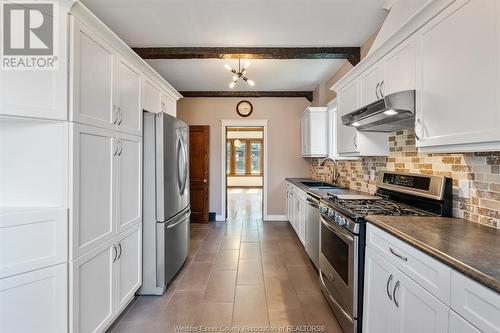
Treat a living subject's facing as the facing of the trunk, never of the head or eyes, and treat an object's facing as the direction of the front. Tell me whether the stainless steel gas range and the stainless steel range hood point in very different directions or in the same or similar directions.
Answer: same or similar directions

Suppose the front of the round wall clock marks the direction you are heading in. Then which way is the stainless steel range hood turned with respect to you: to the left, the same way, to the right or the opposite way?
to the right

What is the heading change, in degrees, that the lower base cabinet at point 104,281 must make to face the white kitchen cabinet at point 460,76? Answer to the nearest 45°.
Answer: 0° — it already faces it

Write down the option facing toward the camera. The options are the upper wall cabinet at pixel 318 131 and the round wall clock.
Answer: the round wall clock

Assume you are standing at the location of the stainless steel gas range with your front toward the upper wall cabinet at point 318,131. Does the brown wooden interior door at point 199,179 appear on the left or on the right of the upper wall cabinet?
left

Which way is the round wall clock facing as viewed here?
toward the camera

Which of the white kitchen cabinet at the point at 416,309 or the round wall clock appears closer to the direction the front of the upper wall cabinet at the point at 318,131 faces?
the round wall clock

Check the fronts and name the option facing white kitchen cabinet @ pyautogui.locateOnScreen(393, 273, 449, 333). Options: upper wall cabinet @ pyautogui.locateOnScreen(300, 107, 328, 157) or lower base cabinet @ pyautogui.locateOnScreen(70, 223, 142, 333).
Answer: the lower base cabinet

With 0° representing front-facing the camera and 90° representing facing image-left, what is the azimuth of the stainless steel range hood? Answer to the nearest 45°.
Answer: approximately 45°

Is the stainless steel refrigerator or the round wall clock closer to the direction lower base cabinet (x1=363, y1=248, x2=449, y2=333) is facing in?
the stainless steel refrigerator

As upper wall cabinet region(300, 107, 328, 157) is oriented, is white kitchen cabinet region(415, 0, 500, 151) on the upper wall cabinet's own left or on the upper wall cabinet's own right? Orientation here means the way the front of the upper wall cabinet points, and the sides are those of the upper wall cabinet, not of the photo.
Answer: on the upper wall cabinet's own left

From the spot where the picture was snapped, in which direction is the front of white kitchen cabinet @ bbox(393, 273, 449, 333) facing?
facing the viewer and to the left of the viewer

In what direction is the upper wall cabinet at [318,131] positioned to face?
to the viewer's left

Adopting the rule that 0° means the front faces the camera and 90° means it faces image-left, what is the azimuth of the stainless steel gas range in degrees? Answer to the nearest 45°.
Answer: approximately 45°

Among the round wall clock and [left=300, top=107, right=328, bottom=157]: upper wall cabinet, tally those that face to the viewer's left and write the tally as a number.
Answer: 1

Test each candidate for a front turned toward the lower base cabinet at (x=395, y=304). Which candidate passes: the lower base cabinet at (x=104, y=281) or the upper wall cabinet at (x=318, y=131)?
the lower base cabinet at (x=104, y=281)

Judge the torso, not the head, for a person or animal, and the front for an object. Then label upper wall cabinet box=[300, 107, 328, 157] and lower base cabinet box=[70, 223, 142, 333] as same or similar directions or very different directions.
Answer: very different directions

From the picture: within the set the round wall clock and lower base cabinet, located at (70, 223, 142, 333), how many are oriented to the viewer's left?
0

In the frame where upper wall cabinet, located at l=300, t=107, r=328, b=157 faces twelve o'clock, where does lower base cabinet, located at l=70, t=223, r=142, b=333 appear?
The lower base cabinet is roughly at 10 o'clock from the upper wall cabinet.

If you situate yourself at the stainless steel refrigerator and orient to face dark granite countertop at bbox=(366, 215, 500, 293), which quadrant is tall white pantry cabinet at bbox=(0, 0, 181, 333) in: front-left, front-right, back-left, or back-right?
front-right

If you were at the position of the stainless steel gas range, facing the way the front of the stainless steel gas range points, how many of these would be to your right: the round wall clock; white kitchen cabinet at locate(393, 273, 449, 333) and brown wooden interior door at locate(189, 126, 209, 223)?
2
